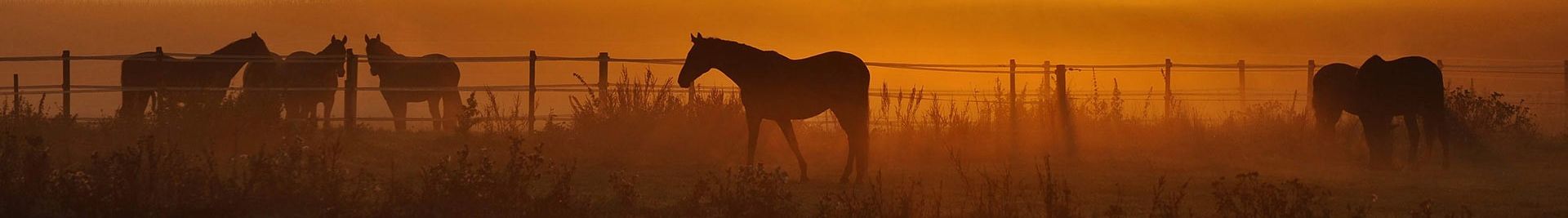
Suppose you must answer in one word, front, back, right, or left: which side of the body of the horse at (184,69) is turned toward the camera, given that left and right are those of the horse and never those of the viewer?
right

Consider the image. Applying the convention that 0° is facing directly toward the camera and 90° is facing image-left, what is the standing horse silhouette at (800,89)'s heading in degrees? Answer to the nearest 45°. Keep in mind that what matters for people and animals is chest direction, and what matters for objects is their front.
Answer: approximately 90°

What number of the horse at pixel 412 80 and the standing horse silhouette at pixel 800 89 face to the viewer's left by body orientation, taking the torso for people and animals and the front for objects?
2

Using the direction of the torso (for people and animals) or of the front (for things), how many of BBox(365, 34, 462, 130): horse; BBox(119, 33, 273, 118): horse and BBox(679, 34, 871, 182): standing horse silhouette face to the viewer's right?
1

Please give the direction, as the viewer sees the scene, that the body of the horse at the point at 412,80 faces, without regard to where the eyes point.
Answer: to the viewer's left

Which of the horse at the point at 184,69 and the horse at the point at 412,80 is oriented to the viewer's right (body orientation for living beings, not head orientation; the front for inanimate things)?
the horse at the point at 184,69

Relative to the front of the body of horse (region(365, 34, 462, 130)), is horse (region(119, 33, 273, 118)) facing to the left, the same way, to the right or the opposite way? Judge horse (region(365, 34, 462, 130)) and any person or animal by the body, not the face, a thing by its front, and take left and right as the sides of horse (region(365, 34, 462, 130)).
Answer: the opposite way

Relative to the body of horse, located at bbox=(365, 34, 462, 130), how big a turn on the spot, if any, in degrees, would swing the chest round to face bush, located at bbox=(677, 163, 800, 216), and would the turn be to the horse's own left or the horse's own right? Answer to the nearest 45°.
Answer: approximately 90° to the horse's own left
